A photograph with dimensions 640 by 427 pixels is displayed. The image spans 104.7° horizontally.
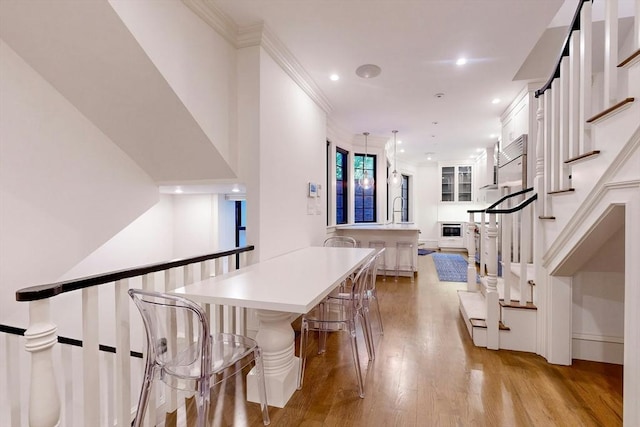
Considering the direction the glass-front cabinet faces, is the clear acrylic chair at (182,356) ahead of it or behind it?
ahead

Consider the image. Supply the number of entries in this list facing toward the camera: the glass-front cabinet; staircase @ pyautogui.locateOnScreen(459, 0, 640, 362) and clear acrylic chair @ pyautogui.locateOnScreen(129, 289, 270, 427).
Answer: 1

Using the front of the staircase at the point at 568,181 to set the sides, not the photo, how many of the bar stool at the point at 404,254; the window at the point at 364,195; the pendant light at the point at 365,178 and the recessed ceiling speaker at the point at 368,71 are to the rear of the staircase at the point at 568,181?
0

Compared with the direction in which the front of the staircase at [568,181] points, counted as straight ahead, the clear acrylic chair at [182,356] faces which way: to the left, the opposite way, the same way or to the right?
to the right

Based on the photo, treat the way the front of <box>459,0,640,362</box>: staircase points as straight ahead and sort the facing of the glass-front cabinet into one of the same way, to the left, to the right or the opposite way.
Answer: to the left

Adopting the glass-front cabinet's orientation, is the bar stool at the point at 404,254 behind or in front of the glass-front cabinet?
in front

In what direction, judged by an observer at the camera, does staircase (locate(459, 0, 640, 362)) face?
facing to the left of the viewer

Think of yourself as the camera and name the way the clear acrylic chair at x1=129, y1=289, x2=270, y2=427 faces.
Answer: facing away from the viewer and to the right of the viewer

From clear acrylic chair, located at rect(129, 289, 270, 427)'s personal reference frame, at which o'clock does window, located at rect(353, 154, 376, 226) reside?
The window is roughly at 12 o'clock from the clear acrylic chair.

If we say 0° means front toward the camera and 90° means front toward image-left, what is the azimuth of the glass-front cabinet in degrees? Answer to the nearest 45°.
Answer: approximately 0°

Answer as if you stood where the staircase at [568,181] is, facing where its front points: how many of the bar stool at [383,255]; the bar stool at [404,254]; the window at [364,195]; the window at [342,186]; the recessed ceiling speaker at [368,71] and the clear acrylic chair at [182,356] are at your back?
0

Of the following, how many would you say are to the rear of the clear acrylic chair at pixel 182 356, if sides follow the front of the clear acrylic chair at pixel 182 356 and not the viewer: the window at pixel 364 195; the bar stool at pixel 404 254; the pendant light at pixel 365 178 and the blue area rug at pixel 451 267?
0

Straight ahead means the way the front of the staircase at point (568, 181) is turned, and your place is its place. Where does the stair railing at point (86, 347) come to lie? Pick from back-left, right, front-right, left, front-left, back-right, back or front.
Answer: front-left

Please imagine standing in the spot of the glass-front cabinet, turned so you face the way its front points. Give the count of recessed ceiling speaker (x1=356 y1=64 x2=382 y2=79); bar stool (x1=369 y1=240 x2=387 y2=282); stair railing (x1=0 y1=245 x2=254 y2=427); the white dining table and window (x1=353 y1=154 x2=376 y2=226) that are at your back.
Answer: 0

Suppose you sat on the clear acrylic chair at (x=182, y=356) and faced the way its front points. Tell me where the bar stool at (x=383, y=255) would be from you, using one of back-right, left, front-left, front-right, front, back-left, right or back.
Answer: front

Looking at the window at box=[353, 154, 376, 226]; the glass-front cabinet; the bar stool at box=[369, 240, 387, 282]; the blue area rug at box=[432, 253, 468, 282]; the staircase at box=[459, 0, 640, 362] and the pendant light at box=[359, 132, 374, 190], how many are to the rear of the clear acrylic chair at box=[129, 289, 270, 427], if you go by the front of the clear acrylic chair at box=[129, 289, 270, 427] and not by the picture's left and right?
0
